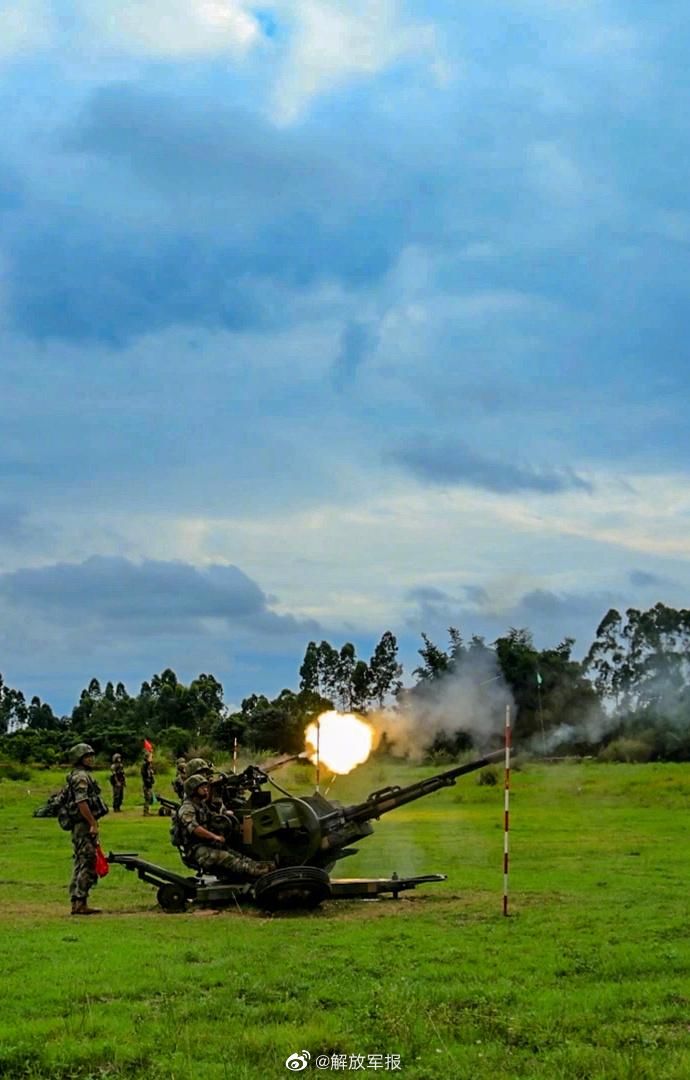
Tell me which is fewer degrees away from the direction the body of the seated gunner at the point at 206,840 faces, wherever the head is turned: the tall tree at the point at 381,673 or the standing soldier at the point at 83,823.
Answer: the tall tree

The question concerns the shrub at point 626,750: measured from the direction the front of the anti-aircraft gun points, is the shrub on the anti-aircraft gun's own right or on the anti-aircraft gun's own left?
on the anti-aircraft gun's own left

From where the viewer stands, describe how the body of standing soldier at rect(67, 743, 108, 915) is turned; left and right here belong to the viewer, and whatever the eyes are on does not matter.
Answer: facing to the right of the viewer

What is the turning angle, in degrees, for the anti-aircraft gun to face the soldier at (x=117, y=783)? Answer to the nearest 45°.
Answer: approximately 90° to its left

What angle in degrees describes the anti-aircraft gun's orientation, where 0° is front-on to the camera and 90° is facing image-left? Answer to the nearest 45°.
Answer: approximately 270°

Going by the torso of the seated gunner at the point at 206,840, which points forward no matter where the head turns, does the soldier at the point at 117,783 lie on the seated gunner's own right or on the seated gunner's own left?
on the seated gunner's own left

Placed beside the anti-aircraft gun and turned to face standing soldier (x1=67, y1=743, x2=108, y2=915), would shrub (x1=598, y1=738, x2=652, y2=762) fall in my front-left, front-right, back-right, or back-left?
back-right

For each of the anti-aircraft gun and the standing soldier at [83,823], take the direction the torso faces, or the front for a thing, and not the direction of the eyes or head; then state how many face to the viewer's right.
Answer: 2

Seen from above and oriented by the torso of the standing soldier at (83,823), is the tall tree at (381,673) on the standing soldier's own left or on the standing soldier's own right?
on the standing soldier's own left

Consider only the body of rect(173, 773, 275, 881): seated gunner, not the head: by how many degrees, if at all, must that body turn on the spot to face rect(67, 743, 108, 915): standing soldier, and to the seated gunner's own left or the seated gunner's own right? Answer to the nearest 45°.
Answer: approximately 180°

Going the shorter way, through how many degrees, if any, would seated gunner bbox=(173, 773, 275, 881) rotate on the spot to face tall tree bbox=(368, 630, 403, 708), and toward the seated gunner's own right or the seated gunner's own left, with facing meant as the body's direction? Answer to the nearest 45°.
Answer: approximately 90° to the seated gunner's own left

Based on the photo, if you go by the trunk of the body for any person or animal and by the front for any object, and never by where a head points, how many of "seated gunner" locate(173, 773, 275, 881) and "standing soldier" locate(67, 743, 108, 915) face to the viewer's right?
2

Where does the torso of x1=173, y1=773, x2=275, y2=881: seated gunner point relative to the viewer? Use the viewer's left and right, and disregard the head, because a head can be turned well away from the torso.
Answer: facing to the right of the viewer
